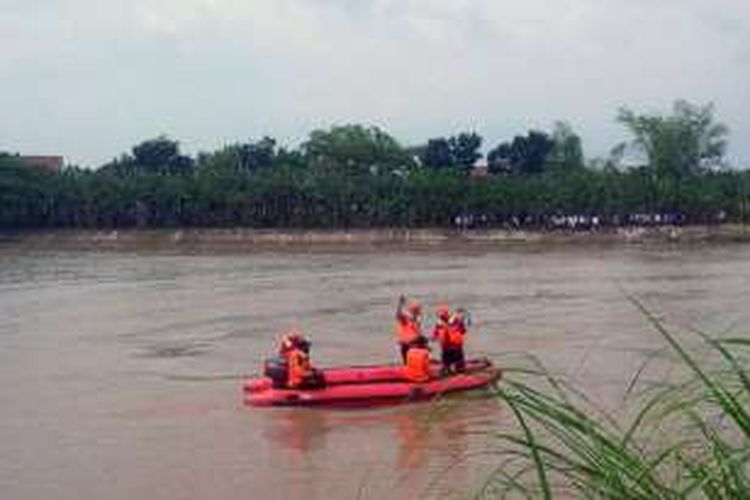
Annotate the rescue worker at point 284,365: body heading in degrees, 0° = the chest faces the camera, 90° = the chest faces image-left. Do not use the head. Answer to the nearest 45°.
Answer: approximately 270°

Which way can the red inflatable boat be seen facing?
to the viewer's right
